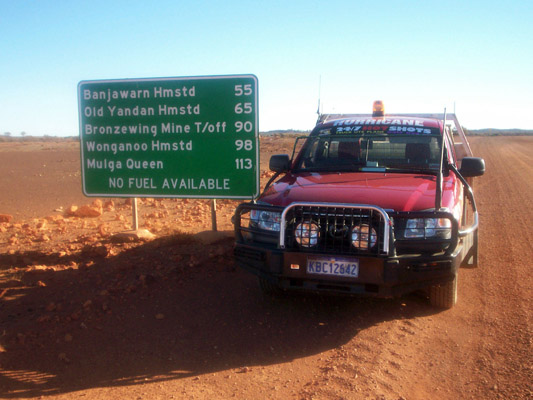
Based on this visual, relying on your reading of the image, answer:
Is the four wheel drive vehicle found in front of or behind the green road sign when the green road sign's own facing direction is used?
in front

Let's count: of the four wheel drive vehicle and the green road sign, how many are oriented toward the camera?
2

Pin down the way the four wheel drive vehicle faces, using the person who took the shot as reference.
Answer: facing the viewer

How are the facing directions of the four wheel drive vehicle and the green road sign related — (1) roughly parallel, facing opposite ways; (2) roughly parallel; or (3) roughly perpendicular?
roughly parallel

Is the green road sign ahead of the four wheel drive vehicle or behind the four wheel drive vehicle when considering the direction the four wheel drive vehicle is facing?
behind

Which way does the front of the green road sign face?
toward the camera
